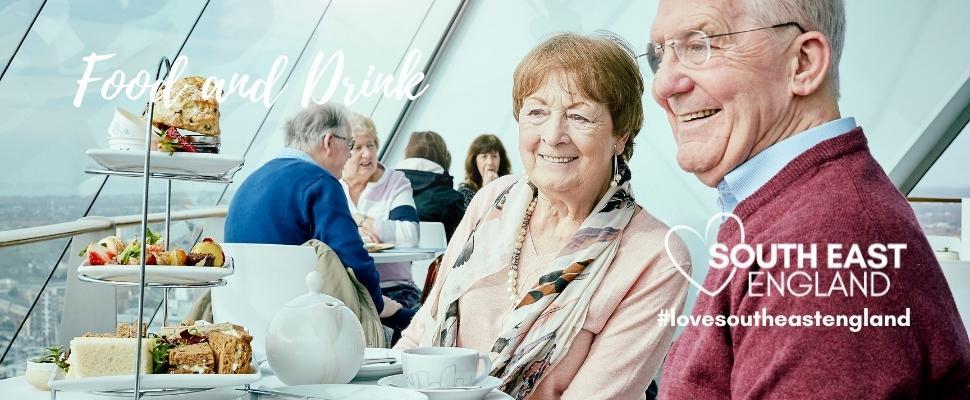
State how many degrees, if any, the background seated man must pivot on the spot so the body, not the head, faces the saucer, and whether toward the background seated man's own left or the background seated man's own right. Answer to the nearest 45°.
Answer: approximately 135° to the background seated man's own right

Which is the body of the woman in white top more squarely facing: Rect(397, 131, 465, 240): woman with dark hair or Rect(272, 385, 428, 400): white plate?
the white plate

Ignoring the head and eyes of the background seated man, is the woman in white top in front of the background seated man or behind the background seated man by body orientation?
in front

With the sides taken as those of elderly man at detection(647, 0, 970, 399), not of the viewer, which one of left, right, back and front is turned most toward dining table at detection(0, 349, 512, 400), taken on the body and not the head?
front

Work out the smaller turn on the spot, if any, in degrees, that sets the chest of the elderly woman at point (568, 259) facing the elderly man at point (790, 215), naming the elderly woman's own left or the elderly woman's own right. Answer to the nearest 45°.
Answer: approximately 45° to the elderly woman's own left

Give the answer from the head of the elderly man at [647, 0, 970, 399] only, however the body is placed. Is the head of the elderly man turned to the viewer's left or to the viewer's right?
to the viewer's left

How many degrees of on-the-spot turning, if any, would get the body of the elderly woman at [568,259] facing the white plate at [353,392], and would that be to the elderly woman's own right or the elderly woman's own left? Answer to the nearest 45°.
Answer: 0° — they already face it

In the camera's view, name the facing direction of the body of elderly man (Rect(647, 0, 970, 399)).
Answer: to the viewer's left

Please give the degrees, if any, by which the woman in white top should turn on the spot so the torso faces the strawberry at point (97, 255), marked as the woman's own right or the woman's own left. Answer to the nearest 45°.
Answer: approximately 45° to the woman's own left

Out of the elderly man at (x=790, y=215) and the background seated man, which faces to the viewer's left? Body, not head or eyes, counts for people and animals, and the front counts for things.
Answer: the elderly man
